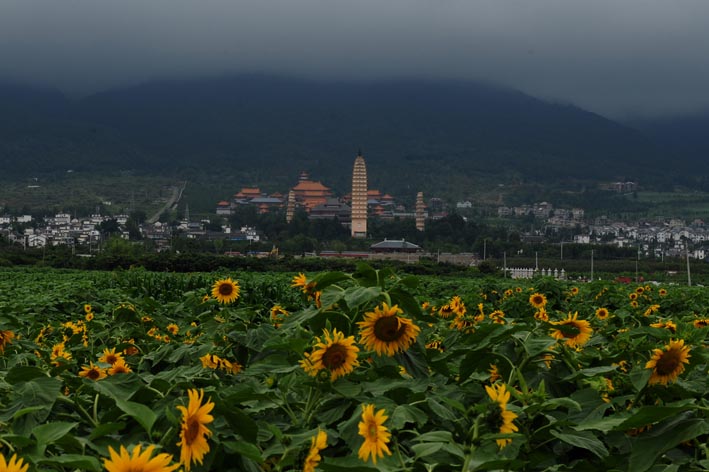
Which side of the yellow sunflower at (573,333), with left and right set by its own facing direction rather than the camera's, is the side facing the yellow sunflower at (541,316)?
back

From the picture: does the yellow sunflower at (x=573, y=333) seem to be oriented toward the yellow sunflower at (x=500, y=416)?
yes

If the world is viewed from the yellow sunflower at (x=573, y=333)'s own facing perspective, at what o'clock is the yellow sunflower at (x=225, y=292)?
the yellow sunflower at (x=225, y=292) is roughly at 4 o'clock from the yellow sunflower at (x=573, y=333).

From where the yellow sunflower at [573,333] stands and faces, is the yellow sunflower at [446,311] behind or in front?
behind

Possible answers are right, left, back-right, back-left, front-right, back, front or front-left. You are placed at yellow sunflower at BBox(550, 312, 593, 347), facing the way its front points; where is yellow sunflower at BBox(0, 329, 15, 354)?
right

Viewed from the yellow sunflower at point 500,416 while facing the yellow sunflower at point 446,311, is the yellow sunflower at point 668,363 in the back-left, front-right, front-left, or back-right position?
front-right

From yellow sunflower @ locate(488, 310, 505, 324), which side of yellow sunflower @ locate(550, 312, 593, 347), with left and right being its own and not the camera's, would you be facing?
back

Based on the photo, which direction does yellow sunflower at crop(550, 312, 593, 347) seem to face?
toward the camera

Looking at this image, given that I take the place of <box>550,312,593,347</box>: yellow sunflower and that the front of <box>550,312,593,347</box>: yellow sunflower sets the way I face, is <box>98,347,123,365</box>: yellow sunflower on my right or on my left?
on my right

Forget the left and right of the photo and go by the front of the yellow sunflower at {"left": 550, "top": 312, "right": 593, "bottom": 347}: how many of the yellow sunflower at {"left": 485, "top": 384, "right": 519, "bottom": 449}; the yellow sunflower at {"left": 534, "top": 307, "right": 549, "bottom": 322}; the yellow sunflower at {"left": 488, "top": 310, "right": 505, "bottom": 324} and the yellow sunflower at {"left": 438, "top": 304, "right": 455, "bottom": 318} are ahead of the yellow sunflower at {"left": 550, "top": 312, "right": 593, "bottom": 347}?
1

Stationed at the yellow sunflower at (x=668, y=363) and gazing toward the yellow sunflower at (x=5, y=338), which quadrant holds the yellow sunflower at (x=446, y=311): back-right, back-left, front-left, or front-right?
front-right

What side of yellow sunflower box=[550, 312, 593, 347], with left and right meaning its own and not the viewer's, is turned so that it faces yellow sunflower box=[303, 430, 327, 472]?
front

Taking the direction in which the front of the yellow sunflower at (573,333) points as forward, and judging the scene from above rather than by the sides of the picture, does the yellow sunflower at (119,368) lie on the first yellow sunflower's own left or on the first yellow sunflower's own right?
on the first yellow sunflower's own right

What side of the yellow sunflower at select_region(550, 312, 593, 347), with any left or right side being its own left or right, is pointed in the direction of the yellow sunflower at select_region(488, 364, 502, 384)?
front
